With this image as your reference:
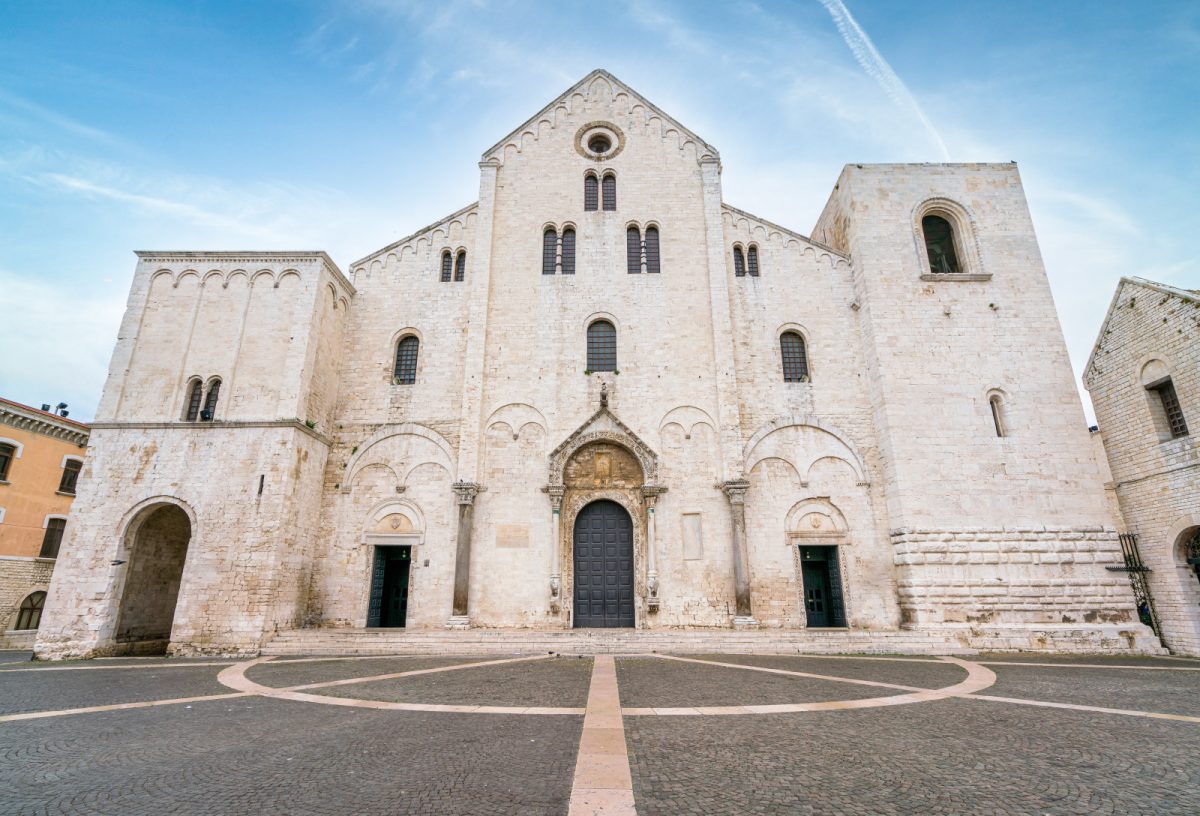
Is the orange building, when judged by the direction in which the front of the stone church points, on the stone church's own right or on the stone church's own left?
on the stone church's own right

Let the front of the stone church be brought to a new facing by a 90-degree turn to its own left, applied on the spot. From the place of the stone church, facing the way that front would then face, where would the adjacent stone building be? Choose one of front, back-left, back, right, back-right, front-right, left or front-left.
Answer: front

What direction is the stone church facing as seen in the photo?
toward the camera
